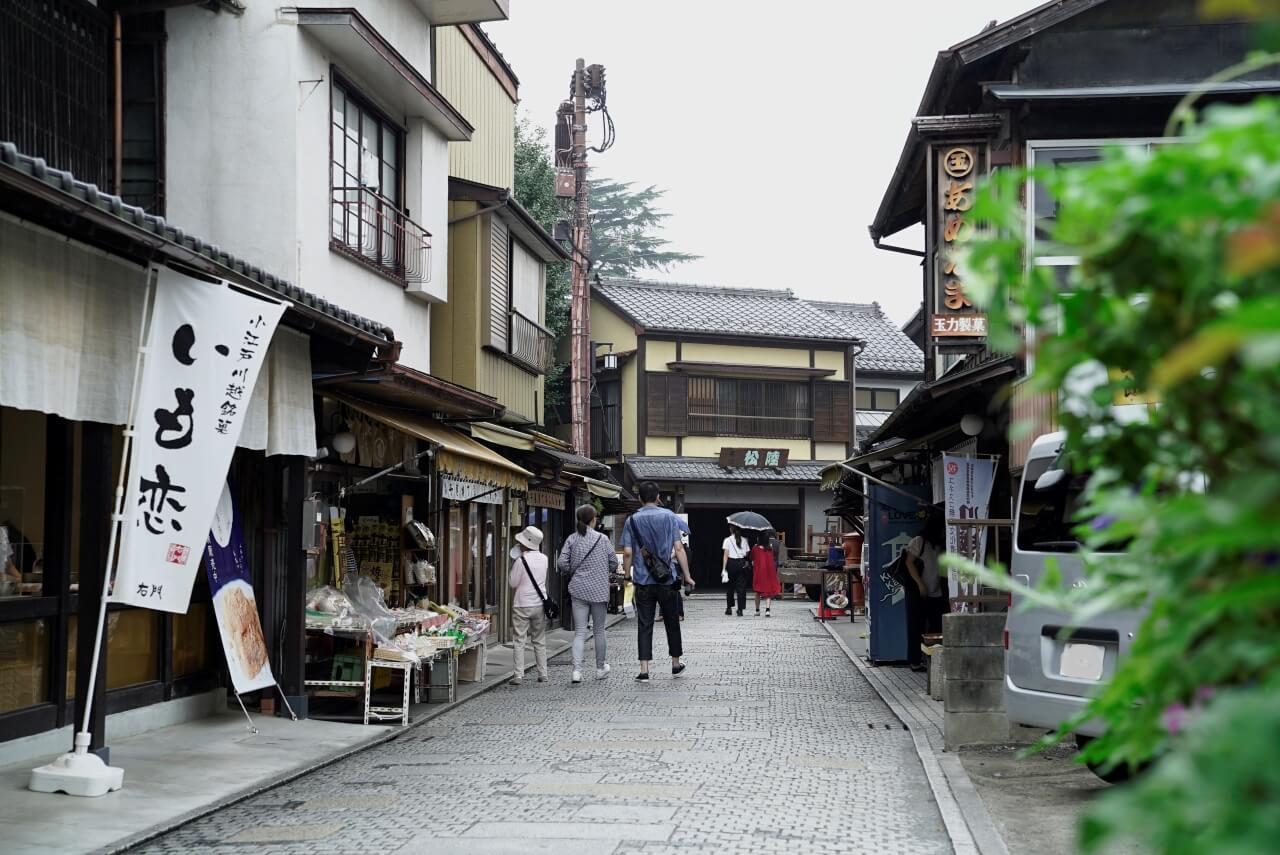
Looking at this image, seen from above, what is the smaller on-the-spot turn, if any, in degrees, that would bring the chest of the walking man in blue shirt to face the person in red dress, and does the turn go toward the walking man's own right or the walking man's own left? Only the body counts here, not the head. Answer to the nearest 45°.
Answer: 0° — they already face them

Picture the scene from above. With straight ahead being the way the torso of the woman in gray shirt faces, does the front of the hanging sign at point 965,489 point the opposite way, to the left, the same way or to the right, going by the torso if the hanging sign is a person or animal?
the opposite way

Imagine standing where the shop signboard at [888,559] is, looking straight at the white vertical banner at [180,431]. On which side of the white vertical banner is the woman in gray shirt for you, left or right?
right

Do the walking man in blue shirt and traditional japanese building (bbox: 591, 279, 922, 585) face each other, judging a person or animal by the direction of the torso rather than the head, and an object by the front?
yes

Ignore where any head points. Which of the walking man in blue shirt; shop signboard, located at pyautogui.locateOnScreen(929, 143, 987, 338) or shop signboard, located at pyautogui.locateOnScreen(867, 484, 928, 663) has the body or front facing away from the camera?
the walking man in blue shirt

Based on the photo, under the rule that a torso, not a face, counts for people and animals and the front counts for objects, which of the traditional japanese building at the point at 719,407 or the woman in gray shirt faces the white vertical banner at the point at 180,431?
the traditional japanese building

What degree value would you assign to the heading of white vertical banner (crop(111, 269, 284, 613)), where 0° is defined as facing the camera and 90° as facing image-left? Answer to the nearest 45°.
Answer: approximately 0°

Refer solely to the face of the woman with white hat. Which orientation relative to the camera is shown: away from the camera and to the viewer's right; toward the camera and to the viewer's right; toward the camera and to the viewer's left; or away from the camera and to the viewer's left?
away from the camera and to the viewer's left

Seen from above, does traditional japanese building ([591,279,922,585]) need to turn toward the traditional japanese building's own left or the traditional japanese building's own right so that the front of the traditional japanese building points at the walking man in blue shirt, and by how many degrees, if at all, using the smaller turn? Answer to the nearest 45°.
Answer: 0° — it already faces them

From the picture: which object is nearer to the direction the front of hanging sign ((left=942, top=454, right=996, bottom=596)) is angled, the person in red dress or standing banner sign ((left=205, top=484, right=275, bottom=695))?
the standing banner sign

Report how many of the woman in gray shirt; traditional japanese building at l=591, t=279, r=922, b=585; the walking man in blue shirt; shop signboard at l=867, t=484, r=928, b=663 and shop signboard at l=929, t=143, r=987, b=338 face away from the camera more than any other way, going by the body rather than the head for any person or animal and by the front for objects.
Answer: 2

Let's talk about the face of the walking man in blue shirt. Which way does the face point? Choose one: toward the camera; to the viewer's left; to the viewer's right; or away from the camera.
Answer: away from the camera

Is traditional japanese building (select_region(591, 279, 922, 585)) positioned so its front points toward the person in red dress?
yes

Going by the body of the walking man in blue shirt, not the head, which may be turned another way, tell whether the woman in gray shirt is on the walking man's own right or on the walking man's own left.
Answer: on the walking man's own left

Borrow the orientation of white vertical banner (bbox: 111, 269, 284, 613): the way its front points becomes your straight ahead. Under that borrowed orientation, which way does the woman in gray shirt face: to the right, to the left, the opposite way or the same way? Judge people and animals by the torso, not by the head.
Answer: the opposite way

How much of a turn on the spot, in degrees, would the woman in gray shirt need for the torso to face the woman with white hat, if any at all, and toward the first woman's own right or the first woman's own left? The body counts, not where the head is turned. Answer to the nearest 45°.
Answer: approximately 135° to the first woman's own left

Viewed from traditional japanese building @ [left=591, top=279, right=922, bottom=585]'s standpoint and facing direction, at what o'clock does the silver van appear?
The silver van is roughly at 12 o'clock from the traditional japanese building.

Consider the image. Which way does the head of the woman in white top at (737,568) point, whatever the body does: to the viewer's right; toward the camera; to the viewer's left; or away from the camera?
away from the camera

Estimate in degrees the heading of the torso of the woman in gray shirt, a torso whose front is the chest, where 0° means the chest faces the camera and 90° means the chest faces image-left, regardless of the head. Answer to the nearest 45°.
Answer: approximately 180°
